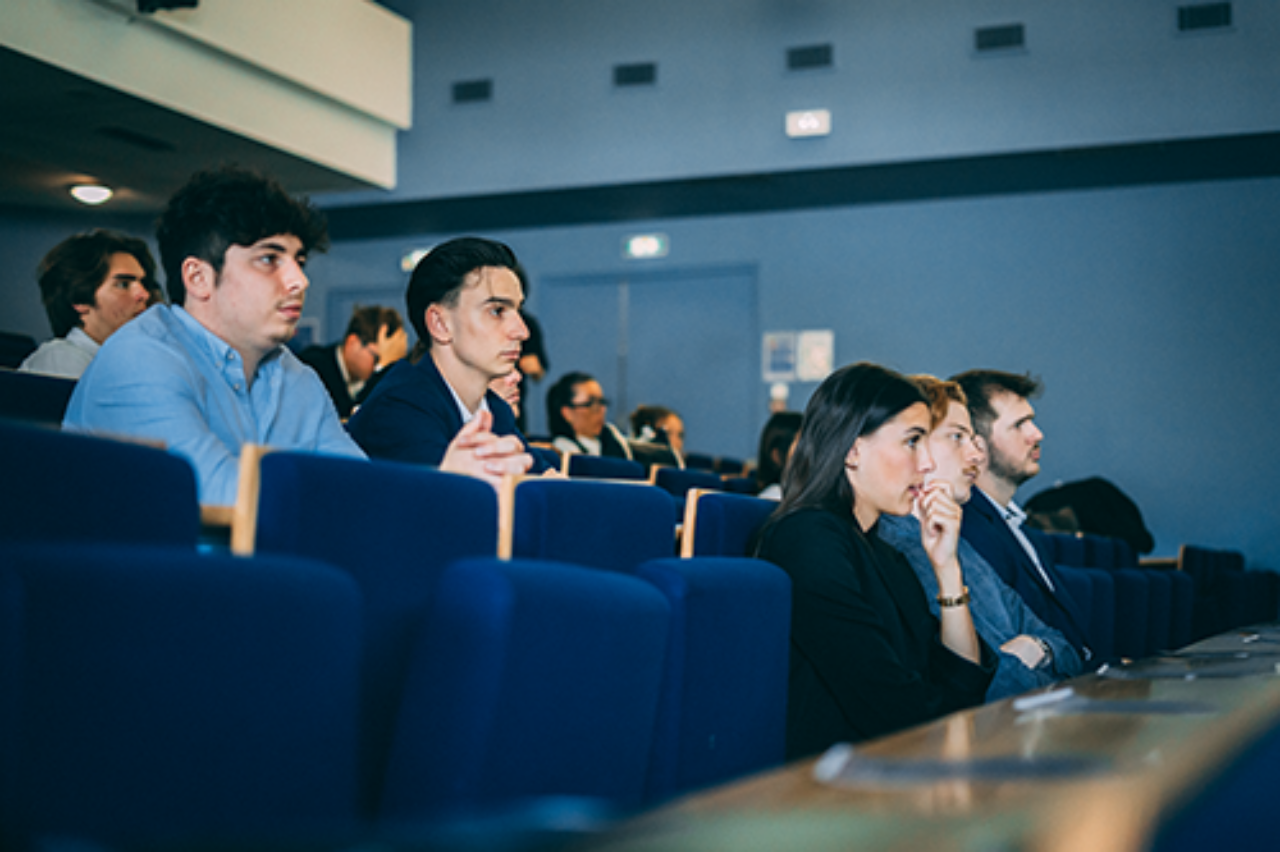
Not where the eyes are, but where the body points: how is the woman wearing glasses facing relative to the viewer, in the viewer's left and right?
facing the viewer and to the right of the viewer

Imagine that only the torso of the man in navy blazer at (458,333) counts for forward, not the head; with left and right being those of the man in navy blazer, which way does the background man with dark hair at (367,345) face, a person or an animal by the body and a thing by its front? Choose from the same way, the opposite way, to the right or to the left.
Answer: the same way

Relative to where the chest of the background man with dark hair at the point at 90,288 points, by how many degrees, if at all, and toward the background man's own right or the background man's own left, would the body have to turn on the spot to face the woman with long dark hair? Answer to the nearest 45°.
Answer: approximately 45° to the background man's own right

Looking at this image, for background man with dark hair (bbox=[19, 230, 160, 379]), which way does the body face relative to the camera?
to the viewer's right

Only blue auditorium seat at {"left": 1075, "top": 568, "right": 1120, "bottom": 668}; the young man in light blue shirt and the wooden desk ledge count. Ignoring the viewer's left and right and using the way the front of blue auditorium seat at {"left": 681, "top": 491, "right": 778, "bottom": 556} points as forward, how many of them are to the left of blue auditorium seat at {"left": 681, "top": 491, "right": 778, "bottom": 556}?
1

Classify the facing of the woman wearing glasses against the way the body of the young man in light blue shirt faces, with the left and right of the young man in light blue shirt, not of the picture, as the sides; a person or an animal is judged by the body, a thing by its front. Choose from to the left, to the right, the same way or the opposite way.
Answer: the same way

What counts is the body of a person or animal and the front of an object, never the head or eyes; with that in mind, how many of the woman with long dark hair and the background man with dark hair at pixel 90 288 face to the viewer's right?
2

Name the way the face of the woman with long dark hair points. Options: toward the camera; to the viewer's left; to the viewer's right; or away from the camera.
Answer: to the viewer's right
